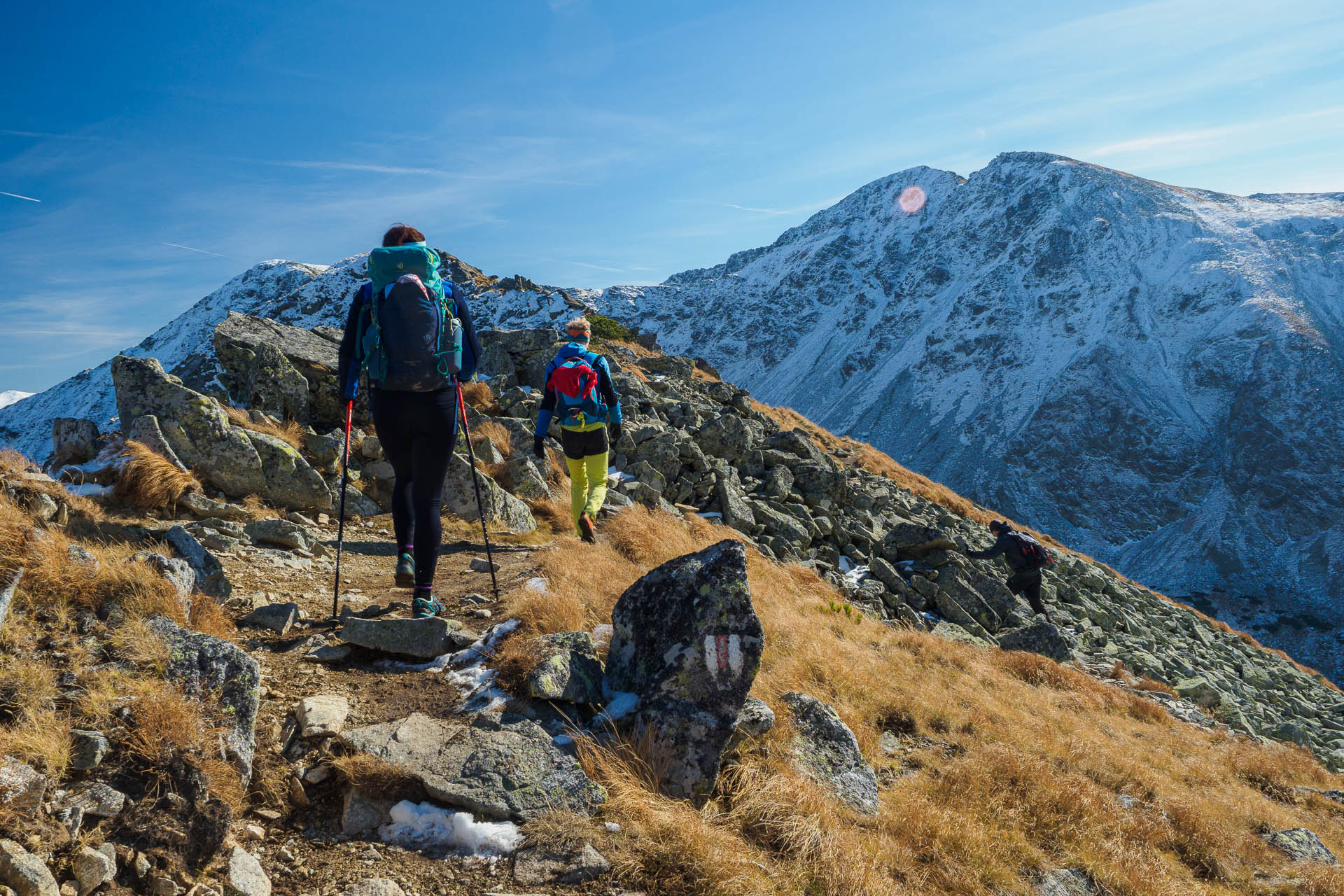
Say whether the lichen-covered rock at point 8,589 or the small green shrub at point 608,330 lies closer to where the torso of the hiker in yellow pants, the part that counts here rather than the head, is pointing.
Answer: the small green shrub

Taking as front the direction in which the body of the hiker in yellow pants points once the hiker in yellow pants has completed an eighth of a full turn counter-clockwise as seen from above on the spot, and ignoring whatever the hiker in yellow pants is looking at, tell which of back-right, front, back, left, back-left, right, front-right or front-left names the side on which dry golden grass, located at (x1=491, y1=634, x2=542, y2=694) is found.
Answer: back-left

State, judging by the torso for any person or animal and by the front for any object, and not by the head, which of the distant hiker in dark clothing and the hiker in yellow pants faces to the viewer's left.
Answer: the distant hiker in dark clothing

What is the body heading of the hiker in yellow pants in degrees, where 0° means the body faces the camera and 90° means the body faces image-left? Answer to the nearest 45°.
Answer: approximately 180°

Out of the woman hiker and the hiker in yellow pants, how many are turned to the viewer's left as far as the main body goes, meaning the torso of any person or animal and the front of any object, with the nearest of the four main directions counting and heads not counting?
0

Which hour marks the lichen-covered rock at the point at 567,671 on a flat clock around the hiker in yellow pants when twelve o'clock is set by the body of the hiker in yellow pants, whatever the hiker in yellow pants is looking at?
The lichen-covered rock is roughly at 6 o'clock from the hiker in yellow pants.

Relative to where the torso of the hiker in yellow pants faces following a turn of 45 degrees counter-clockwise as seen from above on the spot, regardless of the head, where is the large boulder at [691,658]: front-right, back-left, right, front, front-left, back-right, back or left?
back-left

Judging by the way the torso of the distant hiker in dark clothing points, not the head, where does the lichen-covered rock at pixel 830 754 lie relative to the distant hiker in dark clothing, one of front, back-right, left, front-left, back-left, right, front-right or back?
left

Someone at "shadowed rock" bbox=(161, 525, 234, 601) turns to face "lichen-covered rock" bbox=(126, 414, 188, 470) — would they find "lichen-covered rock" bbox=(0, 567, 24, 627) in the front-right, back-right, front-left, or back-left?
back-left

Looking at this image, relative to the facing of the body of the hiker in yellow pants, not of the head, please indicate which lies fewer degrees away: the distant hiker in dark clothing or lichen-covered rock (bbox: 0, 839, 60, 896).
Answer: the distant hiker in dark clothing

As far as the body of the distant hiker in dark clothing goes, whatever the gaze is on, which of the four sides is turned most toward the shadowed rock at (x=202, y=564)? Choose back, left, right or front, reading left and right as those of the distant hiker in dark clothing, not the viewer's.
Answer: left

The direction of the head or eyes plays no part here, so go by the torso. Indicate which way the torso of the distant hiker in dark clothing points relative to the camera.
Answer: to the viewer's left

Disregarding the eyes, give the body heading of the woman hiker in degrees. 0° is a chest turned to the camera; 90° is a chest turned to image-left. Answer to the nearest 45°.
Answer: approximately 180°

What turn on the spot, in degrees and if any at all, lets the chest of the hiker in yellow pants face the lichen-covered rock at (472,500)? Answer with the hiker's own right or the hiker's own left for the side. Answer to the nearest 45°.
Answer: approximately 45° to the hiker's own left
